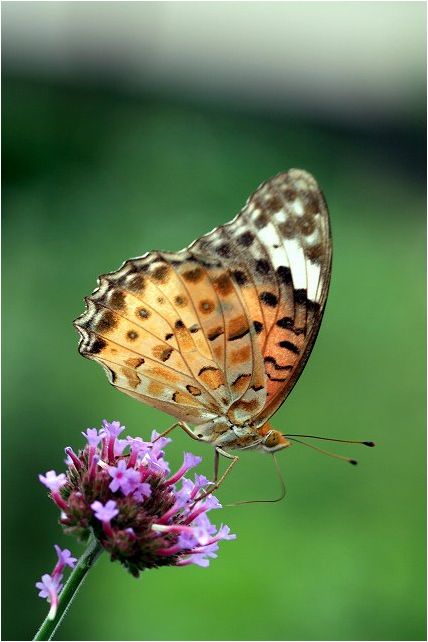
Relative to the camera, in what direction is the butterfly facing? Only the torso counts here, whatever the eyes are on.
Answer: to the viewer's right
